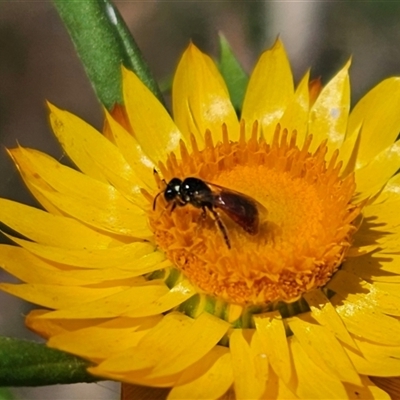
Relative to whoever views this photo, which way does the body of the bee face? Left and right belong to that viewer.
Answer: facing to the left of the viewer
